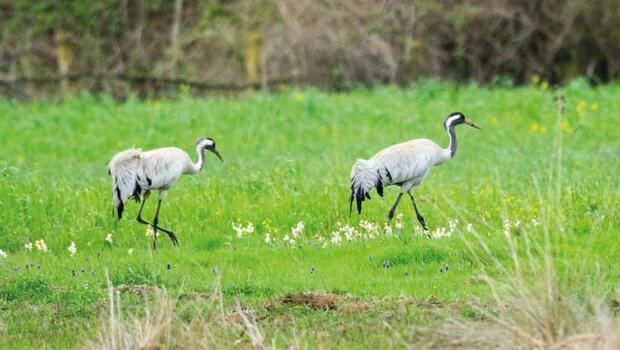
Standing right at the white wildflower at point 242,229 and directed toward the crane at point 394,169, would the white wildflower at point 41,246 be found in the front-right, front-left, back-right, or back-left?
back-right

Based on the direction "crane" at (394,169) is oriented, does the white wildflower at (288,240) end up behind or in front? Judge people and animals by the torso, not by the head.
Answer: behind

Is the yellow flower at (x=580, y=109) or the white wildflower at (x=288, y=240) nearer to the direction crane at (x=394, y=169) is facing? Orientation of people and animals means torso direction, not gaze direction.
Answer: the yellow flower

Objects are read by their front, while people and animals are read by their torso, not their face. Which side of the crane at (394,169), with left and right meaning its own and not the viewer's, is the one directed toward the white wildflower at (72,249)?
back

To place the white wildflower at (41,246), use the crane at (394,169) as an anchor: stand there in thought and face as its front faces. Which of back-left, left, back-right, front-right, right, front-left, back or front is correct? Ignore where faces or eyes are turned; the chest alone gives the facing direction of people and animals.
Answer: back

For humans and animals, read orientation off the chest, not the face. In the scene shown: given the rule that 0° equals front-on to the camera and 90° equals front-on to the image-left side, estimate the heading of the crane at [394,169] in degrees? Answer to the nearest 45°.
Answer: approximately 270°

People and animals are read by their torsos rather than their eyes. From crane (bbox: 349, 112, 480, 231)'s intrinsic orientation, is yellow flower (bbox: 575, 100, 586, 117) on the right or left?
on its left

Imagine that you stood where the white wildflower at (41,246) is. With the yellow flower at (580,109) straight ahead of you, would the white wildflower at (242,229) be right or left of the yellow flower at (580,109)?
right
